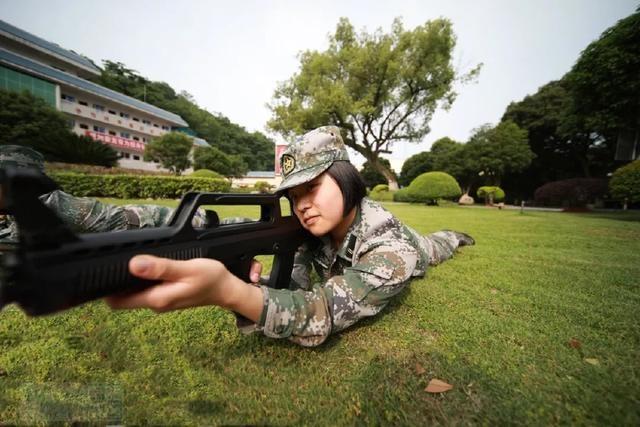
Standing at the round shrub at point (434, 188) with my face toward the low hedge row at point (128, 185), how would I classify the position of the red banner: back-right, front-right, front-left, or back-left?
front-right

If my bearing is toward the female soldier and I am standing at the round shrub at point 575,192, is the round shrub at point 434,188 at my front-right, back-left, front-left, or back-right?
front-right

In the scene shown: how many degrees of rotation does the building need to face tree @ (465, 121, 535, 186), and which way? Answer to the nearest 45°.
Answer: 0° — it already faces it

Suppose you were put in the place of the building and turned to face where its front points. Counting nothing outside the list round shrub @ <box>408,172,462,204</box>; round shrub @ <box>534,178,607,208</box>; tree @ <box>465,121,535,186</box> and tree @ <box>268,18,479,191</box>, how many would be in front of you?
4

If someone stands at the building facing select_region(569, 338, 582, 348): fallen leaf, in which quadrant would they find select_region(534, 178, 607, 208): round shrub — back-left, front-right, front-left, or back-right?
front-left

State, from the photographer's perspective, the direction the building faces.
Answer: facing the viewer and to the right of the viewer

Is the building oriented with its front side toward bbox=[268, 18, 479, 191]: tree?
yes

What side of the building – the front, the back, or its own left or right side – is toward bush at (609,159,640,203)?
front

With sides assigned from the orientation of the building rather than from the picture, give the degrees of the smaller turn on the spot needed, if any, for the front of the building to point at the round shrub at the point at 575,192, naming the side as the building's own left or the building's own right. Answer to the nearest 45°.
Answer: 0° — it already faces it

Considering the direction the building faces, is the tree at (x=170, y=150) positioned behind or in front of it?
in front

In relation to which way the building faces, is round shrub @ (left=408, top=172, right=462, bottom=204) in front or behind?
in front

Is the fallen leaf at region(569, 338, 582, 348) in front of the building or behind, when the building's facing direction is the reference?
in front

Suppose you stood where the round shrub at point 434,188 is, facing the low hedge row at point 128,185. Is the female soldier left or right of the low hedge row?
left

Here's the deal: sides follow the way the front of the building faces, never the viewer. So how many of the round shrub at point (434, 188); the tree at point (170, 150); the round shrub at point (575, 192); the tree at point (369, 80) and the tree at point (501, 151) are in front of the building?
5

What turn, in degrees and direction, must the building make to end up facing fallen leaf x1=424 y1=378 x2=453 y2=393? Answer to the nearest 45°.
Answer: approximately 45° to its right

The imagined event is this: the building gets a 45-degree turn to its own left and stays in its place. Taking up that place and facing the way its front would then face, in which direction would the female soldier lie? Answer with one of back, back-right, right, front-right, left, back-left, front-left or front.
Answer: right
